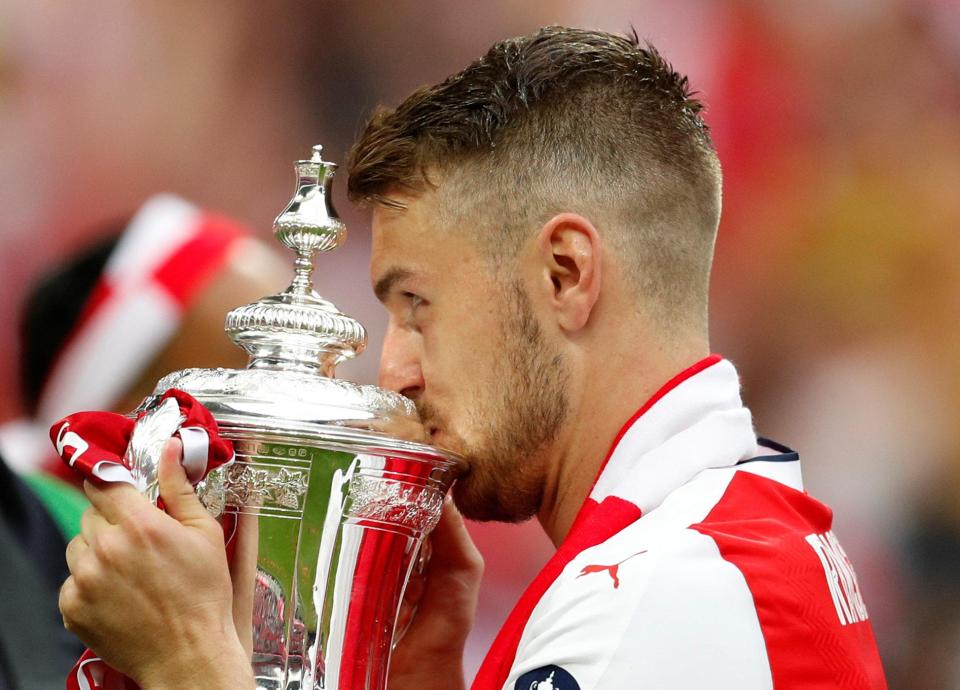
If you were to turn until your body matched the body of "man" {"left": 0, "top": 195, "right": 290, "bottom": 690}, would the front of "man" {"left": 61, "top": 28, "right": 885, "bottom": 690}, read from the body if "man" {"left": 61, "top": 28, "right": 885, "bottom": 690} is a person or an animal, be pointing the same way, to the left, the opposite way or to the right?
the opposite way

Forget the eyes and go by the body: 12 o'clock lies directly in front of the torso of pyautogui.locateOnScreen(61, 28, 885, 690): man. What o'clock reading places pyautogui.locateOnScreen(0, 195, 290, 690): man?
pyautogui.locateOnScreen(0, 195, 290, 690): man is roughly at 2 o'clock from pyautogui.locateOnScreen(61, 28, 885, 690): man.

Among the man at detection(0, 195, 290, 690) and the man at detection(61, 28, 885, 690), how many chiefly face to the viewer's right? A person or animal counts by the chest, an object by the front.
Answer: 1

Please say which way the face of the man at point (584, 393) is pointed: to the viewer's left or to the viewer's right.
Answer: to the viewer's left

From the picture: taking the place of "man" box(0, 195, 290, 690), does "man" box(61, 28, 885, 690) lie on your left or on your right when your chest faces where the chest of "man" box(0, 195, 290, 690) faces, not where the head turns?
on your right

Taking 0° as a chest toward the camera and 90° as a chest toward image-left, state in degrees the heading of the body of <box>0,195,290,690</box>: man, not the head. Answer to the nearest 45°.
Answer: approximately 270°

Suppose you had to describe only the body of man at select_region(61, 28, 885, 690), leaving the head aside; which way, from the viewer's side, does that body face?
to the viewer's left
